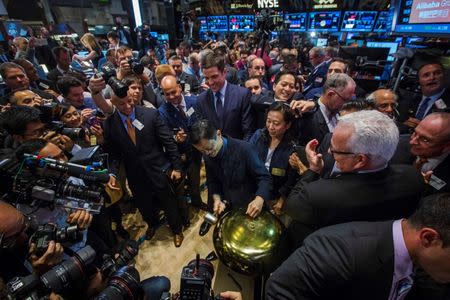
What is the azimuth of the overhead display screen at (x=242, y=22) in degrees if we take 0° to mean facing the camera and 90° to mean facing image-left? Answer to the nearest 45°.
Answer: approximately 0°

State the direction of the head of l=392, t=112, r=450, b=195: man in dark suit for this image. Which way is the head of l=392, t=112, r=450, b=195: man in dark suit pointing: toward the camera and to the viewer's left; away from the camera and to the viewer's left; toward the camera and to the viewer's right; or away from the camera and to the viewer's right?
toward the camera and to the viewer's left

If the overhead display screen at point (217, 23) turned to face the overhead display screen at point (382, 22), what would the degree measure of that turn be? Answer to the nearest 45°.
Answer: approximately 45° to its left

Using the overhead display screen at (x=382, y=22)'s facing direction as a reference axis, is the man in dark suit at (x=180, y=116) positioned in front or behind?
in front

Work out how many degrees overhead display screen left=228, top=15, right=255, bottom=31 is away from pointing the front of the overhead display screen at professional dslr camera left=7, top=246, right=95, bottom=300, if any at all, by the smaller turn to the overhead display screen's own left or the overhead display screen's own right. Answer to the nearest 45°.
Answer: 0° — it already faces it

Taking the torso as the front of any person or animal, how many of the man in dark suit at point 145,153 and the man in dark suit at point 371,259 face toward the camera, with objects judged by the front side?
1

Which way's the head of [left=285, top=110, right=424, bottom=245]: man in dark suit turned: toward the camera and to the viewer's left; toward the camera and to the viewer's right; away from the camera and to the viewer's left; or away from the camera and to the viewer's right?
away from the camera and to the viewer's left

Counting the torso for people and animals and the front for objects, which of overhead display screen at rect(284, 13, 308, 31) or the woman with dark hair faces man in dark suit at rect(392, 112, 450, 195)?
the overhead display screen

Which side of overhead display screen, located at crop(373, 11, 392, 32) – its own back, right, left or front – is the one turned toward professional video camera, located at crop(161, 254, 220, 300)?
front

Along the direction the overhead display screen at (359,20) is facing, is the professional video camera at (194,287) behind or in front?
in front
